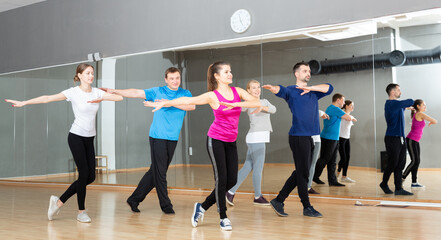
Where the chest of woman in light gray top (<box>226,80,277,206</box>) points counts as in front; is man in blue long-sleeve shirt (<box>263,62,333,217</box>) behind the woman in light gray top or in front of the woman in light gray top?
in front

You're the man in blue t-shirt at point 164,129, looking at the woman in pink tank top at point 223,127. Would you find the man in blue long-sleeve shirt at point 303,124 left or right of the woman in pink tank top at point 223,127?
left

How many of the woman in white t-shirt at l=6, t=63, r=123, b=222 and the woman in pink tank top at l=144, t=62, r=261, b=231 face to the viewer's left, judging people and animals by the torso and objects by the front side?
0

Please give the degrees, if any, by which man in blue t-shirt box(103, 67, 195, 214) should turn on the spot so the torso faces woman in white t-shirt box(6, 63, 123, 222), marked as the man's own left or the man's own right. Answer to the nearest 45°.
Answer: approximately 135° to the man's own right

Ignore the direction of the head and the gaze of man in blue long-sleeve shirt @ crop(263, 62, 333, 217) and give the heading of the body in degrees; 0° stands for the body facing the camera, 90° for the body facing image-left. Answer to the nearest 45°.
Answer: approximately 315°

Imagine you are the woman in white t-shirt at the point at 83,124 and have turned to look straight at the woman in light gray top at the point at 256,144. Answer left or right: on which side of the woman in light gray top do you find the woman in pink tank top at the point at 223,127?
right

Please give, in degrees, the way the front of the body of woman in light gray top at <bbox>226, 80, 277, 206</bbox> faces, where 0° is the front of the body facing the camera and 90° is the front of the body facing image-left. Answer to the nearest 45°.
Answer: approximately 315°

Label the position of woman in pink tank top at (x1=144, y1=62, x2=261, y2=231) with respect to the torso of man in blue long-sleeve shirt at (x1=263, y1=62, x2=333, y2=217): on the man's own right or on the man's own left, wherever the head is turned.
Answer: on the man's own right

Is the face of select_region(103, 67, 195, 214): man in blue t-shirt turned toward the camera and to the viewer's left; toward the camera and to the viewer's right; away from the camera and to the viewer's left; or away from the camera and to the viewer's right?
toward the camera and to the viewer's right
